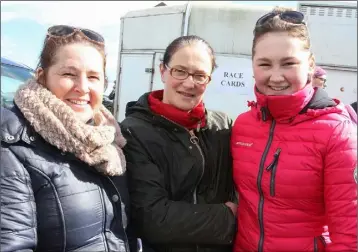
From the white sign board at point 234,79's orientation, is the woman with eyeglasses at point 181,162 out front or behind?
out front

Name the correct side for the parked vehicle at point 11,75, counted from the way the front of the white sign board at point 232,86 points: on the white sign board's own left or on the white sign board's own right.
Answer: on the white sign board's own right

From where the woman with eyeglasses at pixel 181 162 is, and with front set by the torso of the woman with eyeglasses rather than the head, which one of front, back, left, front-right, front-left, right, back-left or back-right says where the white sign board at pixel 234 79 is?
back-left

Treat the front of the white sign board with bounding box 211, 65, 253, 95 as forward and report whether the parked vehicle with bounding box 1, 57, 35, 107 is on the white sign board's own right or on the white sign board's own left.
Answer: on the white sign board's own right

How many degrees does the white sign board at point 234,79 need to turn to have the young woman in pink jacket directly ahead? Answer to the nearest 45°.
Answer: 0° — it already faces them

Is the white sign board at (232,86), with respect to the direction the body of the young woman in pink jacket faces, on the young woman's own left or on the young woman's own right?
on the young woman's own right

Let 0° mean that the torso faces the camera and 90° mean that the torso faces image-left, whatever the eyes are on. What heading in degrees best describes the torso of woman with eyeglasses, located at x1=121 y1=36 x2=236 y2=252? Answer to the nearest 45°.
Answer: approximately 315°

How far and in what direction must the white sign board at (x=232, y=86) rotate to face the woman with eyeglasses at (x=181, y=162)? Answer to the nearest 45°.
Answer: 0° — it already faces them

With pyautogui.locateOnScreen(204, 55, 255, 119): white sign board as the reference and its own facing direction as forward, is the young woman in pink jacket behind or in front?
in front
